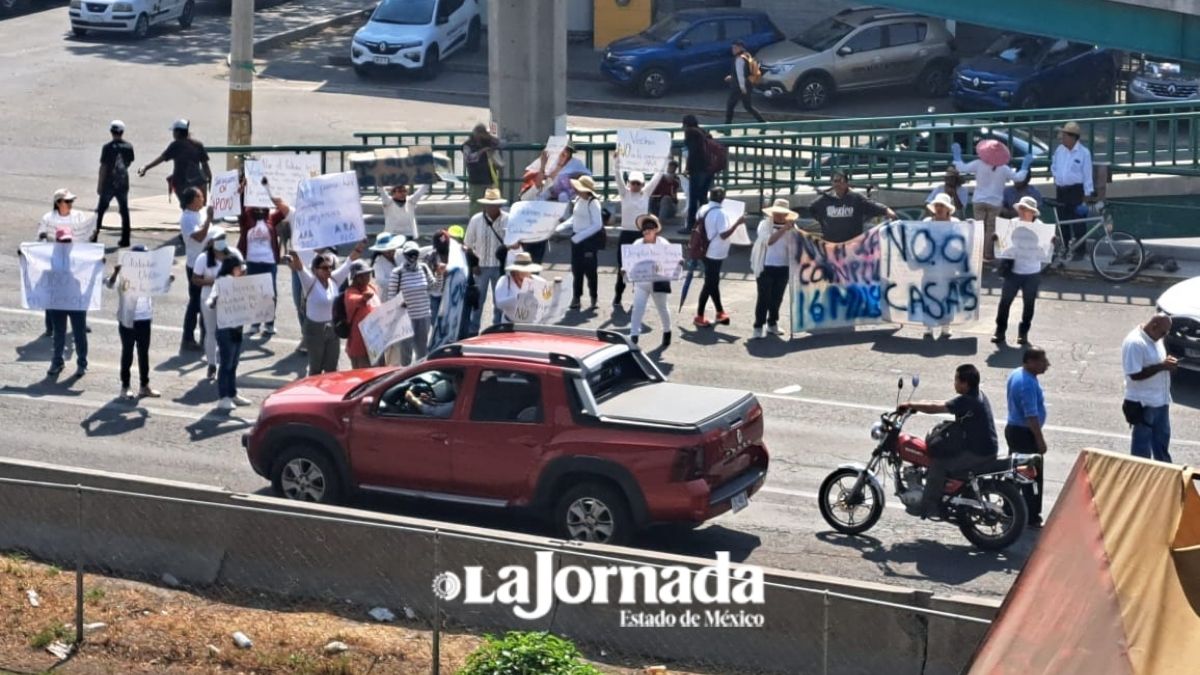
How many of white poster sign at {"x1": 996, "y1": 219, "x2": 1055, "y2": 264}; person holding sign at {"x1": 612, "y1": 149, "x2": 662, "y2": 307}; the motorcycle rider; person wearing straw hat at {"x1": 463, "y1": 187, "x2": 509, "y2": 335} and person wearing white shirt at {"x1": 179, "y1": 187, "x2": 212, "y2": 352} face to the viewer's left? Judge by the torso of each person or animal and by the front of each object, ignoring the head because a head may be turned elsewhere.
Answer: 1

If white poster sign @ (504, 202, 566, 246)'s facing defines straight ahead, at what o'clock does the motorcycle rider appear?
The motorcycle rider is roughly at 11 o'clock from the white poster sign.

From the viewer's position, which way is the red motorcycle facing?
facing to the left of the viewer

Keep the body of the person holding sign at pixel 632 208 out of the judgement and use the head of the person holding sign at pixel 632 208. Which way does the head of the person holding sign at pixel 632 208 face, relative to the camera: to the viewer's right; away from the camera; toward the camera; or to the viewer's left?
toward the camera

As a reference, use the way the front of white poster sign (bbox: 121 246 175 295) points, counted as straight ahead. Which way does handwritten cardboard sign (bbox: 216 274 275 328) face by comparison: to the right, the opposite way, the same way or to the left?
the same way

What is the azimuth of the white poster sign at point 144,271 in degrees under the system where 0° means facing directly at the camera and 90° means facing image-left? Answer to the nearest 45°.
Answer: approximately 0°

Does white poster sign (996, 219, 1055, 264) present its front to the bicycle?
no

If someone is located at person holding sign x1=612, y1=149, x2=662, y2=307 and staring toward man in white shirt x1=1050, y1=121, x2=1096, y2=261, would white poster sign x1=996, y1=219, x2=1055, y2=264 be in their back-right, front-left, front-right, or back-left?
front-right

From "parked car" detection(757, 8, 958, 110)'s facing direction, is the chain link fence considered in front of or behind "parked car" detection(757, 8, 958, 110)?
in front

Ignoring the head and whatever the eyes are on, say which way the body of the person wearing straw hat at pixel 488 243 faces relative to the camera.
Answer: toward the camera

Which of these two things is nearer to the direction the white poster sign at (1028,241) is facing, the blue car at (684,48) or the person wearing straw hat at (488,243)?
the person wearing straw hat

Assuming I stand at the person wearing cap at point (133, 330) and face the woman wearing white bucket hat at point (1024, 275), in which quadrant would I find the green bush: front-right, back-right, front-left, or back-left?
front-right

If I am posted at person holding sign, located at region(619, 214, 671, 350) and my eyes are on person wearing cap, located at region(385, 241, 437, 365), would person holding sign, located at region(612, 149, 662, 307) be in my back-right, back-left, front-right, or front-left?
back-right

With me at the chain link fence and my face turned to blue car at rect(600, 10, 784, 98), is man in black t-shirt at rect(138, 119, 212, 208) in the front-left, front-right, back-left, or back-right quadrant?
front-left

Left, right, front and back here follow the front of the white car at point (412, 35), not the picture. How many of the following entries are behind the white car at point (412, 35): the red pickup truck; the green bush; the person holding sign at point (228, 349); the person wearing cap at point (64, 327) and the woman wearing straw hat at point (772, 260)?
0

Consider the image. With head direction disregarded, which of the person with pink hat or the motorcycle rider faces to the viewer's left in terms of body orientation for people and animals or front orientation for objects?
the motorcycle rider
